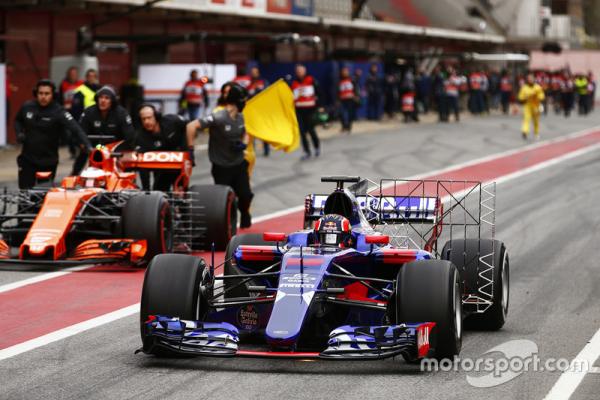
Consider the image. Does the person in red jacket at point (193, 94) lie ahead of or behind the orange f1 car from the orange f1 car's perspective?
behind

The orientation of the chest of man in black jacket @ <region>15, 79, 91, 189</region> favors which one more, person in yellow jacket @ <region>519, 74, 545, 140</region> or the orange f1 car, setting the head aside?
the orange f1 car

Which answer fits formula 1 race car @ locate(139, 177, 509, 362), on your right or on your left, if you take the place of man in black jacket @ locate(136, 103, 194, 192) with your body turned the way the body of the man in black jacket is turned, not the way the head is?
on your left

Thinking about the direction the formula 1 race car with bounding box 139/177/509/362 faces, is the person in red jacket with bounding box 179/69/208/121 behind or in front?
behind

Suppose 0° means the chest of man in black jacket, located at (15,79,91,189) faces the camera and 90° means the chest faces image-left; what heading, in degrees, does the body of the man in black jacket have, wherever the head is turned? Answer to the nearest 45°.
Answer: approximately 0°

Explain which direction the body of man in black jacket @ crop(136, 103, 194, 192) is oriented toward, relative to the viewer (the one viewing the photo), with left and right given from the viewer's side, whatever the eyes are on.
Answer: facing the viewer and to the left of the viewer

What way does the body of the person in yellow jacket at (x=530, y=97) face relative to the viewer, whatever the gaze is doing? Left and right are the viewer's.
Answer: facing the viewer

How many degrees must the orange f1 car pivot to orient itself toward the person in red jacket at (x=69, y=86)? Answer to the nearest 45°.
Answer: approximately 135° to its right

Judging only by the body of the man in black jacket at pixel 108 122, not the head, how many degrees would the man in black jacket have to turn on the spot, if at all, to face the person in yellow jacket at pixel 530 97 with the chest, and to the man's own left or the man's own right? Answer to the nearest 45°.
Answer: approximately 135° to the man's own left

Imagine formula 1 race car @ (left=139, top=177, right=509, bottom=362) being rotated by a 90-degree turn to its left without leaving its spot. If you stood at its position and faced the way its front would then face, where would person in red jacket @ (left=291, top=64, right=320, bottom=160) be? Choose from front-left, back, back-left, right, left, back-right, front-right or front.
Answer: left

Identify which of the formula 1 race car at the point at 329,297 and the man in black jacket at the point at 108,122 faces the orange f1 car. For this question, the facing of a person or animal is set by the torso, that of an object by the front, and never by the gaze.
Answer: the man in black jacket
